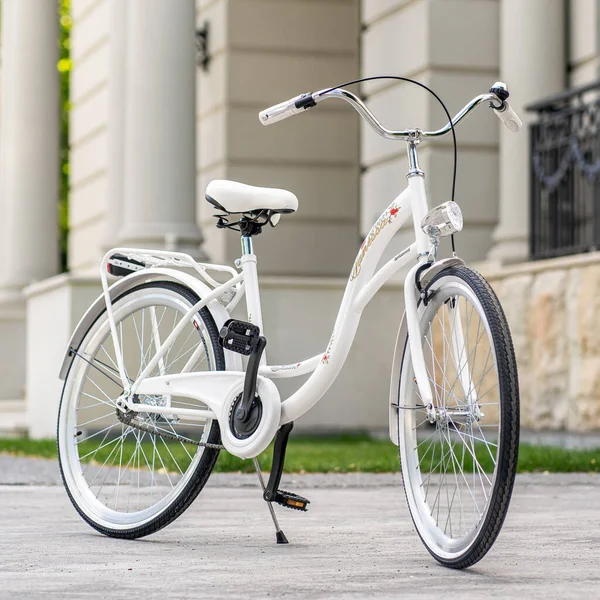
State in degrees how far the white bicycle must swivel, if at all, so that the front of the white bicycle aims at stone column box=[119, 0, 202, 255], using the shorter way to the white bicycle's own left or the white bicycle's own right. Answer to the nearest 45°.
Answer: approximately 135° to the white bicycle's own left

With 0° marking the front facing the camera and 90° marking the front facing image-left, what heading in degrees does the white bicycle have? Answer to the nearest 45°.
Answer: approximately 315°

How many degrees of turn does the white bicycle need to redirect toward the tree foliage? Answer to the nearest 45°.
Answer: approximately 135° to its left

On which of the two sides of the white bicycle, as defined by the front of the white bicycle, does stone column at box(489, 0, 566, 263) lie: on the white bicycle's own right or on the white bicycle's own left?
on the white bicycle's own left

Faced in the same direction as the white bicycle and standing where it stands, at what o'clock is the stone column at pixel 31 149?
The stone column is roughly at 7 o'clock from the white bicycle.

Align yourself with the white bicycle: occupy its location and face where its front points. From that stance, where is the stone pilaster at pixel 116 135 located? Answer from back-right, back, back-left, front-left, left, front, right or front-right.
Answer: back-left
